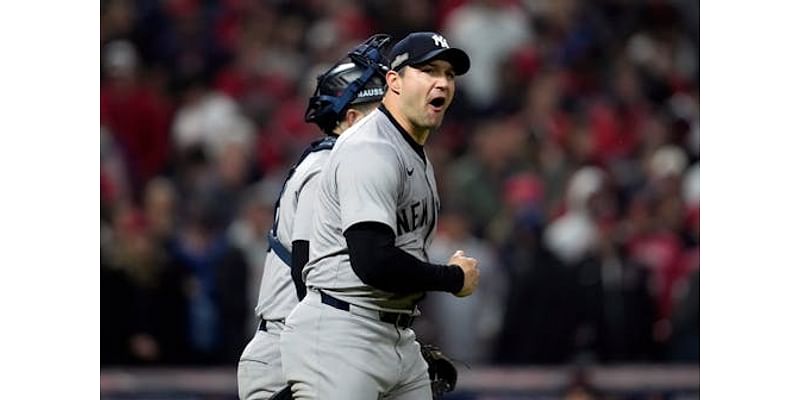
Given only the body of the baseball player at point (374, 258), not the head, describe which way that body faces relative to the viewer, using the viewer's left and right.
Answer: facing the viewer and to the right of the viewer

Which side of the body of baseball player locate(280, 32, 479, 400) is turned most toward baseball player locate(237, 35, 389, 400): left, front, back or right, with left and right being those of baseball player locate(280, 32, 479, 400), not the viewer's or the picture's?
back

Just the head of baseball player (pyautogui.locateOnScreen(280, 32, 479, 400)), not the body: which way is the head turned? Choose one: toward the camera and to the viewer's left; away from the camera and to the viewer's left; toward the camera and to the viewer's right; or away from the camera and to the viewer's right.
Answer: toward the camera and to the viewer's right
